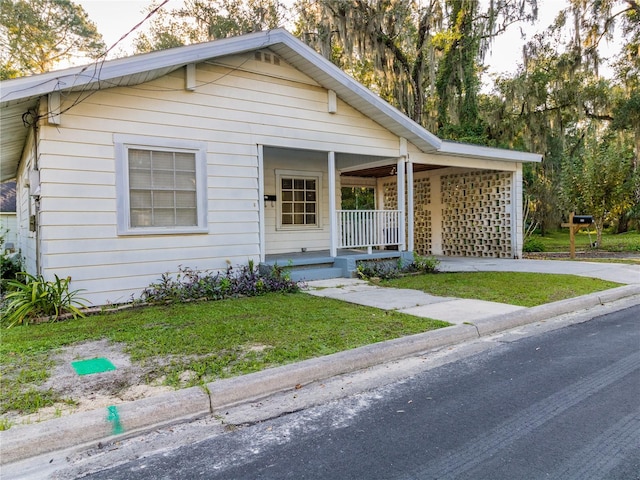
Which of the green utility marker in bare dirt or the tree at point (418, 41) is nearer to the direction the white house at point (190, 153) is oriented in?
the green utility marker in bare dirt

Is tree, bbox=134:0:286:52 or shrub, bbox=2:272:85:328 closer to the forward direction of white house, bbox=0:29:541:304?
the shrub

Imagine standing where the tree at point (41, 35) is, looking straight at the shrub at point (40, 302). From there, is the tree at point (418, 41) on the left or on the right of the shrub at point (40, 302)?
left

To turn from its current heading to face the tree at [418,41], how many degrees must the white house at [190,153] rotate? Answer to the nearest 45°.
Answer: approximately 90° to its left

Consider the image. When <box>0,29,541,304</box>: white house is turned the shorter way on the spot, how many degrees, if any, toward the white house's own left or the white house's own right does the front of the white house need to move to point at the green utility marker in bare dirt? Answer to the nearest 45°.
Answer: approximately 45° to the white house's own right

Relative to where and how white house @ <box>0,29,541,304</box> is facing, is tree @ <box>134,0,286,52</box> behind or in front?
behind

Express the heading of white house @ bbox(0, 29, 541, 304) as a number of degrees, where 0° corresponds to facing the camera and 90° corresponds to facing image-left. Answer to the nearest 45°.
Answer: approximately 315°
